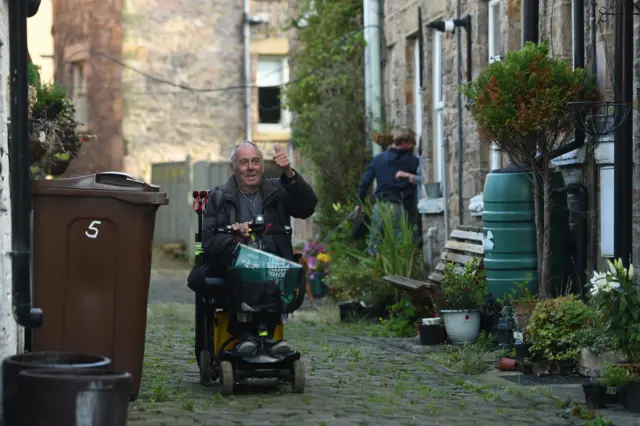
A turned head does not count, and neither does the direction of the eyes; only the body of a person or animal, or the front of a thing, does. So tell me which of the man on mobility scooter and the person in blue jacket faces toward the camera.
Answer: the man on mobility scooter

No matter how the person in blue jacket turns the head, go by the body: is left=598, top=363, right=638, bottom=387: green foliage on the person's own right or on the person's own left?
on the person's own right

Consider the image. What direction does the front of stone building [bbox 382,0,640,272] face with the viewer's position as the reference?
facing the viewer and to the left of the viewer

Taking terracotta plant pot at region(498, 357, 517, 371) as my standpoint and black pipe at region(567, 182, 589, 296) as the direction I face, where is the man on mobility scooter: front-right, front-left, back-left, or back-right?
back-left

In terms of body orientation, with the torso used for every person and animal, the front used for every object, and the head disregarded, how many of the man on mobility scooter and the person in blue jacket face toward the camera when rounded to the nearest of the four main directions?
1

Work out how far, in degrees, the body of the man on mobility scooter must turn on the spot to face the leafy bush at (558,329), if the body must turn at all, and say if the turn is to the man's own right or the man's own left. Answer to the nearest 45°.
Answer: approximately 90° to the man's own left

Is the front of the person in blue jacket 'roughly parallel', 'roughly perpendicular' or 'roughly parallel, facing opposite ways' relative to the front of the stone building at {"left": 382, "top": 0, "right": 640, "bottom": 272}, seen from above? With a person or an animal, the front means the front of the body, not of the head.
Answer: roughly perpendicular

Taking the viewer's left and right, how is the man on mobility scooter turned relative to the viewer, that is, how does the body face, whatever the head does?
facing the viewer

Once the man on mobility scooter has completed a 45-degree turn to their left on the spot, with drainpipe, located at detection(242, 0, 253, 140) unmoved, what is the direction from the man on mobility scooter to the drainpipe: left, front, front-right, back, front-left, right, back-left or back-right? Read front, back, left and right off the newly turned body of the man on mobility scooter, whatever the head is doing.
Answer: back-left

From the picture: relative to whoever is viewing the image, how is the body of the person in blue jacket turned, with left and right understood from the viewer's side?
facing away from the viewer and to the right of the viewer
